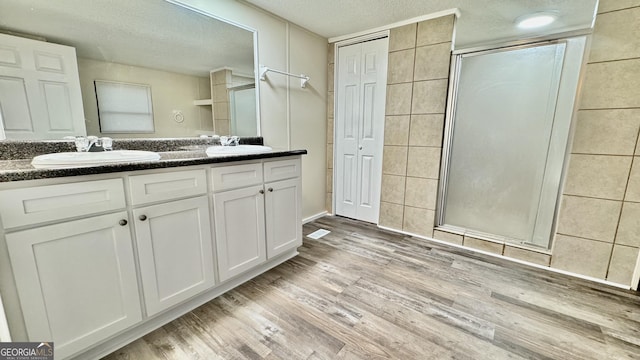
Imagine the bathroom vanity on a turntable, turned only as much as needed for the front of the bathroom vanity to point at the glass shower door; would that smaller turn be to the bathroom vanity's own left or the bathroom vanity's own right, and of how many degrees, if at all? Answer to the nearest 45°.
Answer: approximately 45° to the bathroom vanity's own left

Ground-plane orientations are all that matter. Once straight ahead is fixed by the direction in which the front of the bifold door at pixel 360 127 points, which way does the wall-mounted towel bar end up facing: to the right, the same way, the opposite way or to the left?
to the left

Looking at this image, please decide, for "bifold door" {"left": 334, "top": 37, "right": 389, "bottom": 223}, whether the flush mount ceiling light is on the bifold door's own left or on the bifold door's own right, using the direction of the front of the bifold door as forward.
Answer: on the bifold door's own left

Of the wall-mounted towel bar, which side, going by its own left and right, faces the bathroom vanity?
right

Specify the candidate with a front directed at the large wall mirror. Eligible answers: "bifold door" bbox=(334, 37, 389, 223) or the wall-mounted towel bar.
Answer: the bifold door

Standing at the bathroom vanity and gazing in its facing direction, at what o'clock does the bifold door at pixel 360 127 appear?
The bifold door is roughly at 10 o'clock from the bathroom vanity.

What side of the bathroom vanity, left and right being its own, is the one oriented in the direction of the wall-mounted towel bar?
left

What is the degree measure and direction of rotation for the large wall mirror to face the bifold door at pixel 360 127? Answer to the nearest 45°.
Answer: approximately 45° to its left
